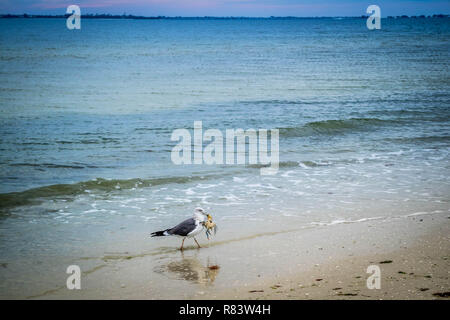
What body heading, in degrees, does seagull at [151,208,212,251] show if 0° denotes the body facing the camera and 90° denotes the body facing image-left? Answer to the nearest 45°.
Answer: approximately 270°
